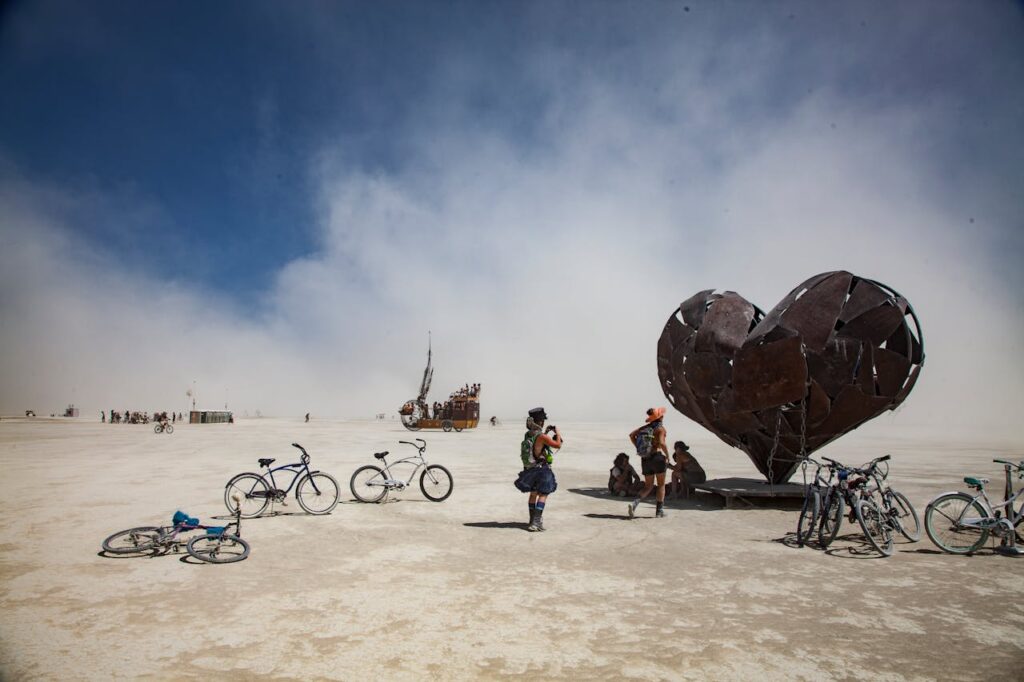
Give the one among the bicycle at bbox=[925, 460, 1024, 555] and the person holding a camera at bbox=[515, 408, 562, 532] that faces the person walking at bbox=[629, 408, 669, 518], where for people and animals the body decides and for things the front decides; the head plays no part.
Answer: the person holding a camera at bbox=[515, 408, 562, 532]

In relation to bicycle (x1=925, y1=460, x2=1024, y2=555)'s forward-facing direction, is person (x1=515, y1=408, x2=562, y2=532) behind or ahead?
behind

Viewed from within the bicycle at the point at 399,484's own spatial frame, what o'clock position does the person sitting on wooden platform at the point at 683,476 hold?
The person sitting on wooden platform is roughly at 12 o'clock from the bicycle.

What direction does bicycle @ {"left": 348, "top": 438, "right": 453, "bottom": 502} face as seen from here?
to the viewer's right

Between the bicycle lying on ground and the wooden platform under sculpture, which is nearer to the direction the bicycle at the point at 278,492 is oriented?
the wooden platform under sculpture

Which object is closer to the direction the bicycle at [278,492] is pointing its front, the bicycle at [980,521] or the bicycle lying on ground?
the bicycle

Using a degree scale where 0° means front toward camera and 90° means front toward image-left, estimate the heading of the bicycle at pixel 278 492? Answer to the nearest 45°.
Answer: approximately 270°

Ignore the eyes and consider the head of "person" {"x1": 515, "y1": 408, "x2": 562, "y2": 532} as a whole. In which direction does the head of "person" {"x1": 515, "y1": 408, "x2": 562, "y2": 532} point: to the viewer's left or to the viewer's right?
to the viewer's right

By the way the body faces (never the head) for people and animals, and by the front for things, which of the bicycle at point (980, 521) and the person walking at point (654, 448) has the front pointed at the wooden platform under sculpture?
the person walking

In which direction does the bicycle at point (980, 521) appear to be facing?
to the viewer's right

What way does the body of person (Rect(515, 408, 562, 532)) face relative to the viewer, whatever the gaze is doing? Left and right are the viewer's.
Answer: facing away from the viewer and to the right of the viewer

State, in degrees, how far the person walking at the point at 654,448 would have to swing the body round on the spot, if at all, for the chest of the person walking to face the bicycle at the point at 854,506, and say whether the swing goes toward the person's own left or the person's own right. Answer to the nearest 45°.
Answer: approximately 90° to the person's own right
